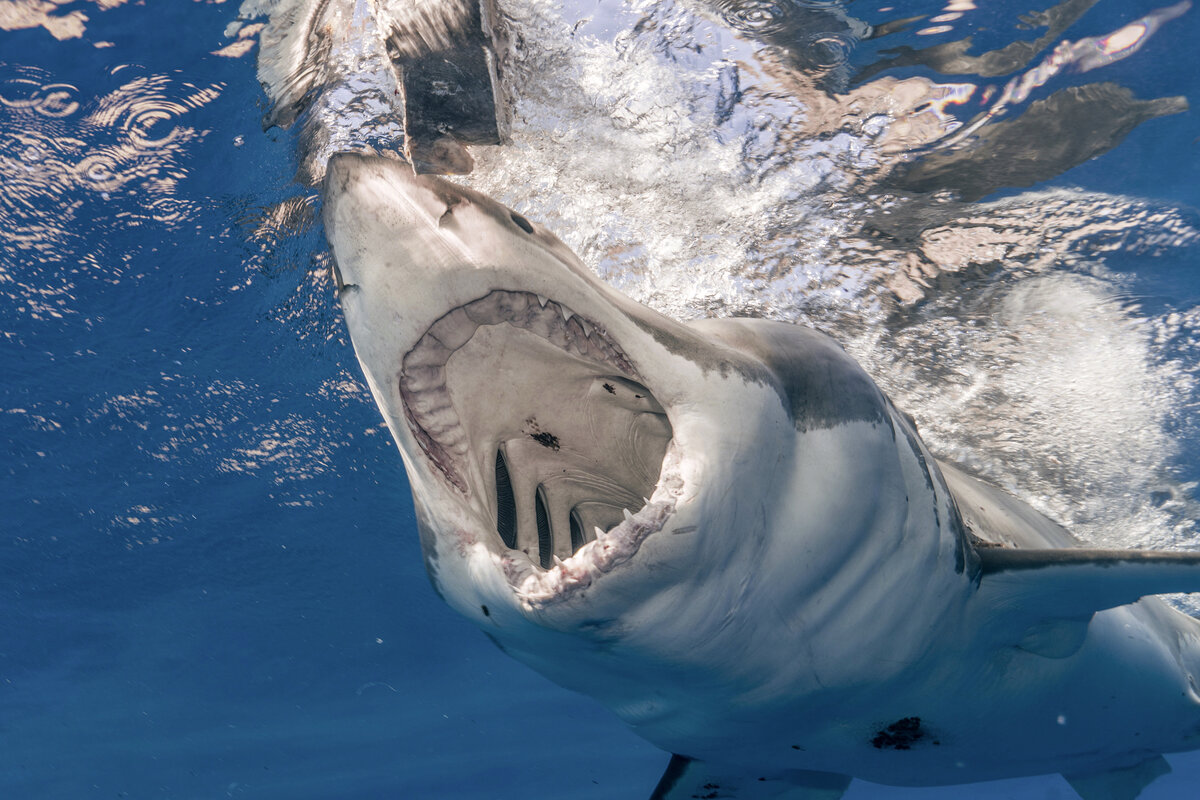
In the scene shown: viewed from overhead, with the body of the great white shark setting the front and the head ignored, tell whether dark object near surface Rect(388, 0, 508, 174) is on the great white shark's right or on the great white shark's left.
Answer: on the great white shark's right

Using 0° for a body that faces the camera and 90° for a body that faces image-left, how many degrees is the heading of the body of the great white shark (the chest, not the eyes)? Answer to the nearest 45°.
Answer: approximately 45°
